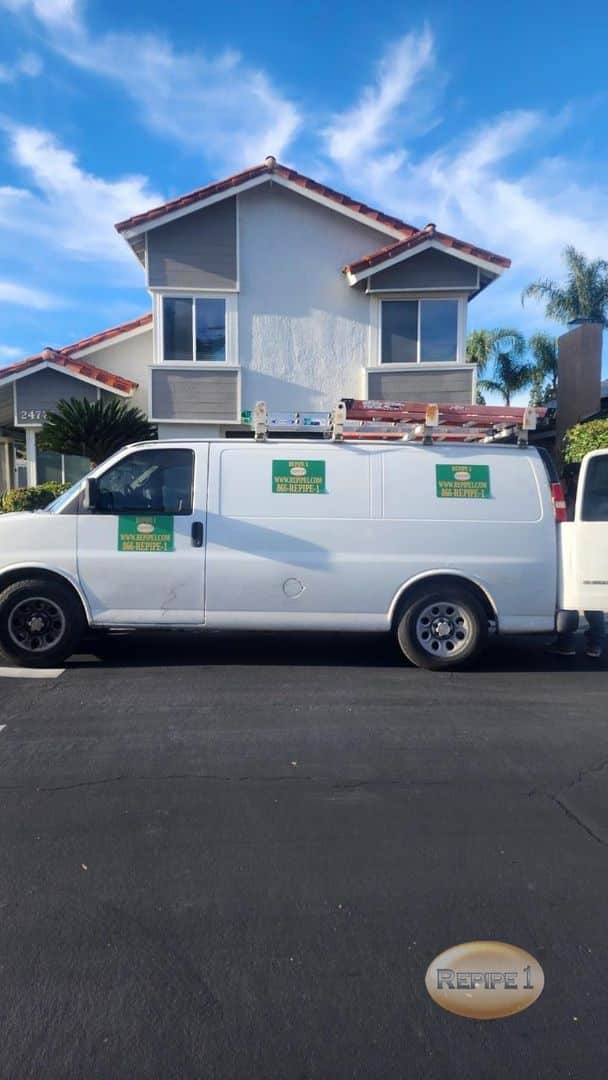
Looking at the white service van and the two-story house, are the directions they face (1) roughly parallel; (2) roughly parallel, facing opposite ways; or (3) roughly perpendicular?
roughly perpendicular

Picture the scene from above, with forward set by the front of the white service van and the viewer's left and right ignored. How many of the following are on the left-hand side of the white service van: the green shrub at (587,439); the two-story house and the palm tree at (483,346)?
0

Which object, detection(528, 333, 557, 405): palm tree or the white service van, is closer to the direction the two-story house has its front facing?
the white service van

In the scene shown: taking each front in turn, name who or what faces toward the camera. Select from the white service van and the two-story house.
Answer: the two-story house

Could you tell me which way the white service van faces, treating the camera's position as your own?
facing to the left of the viewer

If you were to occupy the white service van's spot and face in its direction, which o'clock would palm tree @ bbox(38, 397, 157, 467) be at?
The palm tree is roughly at 2 o'clock from the white service van.

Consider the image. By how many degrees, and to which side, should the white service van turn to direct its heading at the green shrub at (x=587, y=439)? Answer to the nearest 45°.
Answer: approximately 135° to its right

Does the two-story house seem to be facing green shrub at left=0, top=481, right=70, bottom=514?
no

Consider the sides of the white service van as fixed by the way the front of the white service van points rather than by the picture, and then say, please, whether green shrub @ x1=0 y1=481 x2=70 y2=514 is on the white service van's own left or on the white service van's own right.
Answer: on the white service van's own right

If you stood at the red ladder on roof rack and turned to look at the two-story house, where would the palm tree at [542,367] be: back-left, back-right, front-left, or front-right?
front-right

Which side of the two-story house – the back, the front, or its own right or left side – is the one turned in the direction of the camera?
front

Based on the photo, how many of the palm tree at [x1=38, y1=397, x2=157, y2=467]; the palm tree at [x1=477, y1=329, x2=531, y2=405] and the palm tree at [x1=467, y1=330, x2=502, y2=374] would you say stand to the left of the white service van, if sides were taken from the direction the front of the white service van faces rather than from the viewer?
0

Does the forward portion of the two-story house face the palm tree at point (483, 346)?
no

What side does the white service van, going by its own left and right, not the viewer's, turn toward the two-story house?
right

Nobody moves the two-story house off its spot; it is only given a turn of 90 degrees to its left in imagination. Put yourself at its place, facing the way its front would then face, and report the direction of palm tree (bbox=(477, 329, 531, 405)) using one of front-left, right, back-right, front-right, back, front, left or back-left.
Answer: front-left

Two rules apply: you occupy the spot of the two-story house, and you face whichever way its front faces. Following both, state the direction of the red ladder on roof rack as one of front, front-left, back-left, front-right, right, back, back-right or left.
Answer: front

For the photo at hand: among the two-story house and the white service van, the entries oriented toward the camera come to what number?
1
